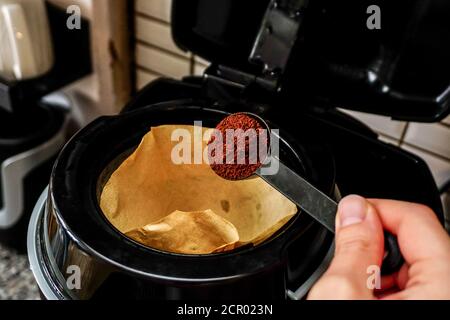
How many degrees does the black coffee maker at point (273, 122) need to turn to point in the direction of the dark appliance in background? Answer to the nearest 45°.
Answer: approximately 90° to its right

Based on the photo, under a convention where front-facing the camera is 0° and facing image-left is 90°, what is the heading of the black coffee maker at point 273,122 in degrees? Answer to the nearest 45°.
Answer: approximately 45°
